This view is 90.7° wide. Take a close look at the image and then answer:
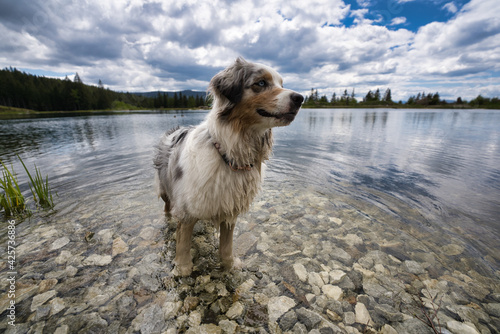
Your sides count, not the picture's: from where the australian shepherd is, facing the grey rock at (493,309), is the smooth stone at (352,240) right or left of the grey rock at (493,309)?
left

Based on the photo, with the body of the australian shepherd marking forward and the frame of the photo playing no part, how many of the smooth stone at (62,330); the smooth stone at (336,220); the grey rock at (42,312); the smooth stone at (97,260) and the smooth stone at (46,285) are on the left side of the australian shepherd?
1

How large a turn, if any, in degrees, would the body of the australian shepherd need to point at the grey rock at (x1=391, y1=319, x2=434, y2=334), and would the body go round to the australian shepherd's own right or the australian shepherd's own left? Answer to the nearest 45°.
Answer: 0° — it already faces it

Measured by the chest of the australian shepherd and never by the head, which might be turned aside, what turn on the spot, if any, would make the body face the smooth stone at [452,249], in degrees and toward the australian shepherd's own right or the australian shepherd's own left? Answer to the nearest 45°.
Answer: approximately 45° to the australian shepherd's own left

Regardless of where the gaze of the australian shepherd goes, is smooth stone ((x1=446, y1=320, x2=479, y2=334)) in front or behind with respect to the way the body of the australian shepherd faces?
in front

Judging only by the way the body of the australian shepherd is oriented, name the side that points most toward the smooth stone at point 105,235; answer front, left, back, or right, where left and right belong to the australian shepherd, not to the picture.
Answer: right

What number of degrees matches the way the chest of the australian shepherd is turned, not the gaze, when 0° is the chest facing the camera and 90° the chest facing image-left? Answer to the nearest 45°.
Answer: approximately 315°

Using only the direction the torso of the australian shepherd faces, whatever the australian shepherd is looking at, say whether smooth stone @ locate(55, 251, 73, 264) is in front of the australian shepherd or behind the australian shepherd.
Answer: behind

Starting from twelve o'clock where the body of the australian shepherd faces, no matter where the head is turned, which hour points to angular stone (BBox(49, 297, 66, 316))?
The angular stone is roughly at 4 o'clock from the australian shepherd.

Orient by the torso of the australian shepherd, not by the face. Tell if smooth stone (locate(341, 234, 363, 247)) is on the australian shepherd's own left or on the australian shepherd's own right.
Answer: on the australian shepherd's own left
